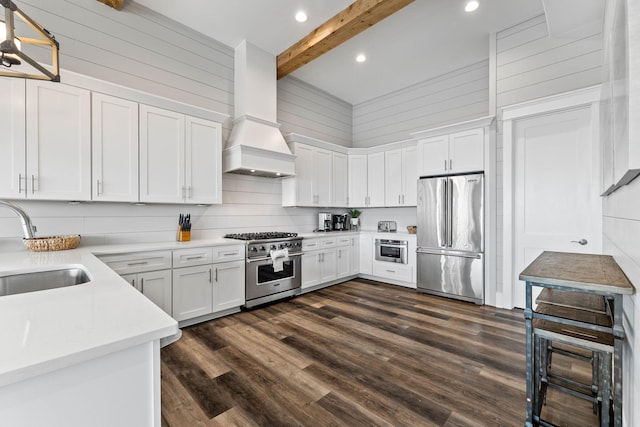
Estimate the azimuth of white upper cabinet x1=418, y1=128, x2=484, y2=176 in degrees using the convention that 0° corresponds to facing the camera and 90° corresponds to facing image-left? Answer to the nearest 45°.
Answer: approximately 45°

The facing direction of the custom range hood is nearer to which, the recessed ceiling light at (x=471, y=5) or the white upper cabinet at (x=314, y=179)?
the recessed ceiling light

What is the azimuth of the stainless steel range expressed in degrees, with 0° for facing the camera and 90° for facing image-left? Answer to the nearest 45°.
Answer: approximately 315°

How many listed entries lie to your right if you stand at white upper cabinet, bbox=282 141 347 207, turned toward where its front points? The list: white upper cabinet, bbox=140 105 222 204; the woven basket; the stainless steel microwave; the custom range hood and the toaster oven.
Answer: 3

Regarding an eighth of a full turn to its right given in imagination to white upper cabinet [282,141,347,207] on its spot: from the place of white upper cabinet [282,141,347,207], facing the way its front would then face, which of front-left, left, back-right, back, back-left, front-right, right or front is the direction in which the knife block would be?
front-right

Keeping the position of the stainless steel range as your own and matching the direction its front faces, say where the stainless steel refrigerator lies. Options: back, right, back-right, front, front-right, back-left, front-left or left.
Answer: front-left

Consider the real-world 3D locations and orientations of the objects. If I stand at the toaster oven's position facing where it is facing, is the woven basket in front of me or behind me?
in front

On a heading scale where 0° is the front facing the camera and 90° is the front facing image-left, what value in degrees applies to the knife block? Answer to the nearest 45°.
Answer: approximately 315°

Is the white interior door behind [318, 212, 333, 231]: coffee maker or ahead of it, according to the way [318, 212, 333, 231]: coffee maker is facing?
ahead
